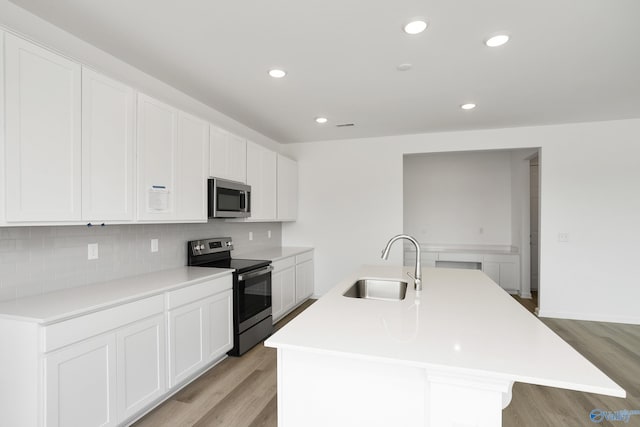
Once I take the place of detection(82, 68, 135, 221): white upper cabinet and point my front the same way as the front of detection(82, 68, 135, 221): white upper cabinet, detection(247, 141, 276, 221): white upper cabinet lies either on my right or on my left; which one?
on my left

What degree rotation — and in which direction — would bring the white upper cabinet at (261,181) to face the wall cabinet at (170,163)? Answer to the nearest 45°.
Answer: approximately 90° to its right

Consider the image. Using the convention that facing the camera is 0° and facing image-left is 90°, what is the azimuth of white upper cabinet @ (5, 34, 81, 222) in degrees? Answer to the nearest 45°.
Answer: approximately 315°

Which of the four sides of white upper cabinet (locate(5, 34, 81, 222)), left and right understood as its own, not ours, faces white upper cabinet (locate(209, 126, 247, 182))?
left

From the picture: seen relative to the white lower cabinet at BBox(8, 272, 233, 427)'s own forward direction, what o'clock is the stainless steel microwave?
The stainless steel microwave is roughly at 9 o'clock from the white lower cabinet.
